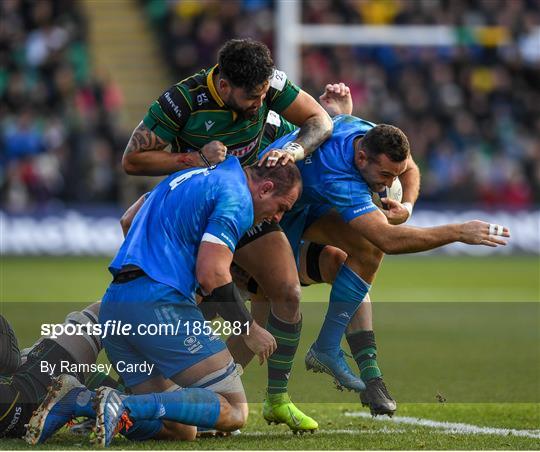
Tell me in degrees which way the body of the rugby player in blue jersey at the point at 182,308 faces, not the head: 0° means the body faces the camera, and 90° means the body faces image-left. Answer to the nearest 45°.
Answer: approximately 270°

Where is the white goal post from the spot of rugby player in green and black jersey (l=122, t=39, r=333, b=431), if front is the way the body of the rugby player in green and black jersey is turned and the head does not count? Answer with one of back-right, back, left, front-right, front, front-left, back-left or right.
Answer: back-left

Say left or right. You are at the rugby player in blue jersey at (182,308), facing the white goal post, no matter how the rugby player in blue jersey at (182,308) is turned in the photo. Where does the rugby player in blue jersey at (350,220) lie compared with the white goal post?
right

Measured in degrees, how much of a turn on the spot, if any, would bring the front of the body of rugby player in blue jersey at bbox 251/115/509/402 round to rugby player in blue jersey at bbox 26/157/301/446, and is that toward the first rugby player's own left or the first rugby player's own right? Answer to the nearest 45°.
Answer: approximately 135° to the first rugby player's own right

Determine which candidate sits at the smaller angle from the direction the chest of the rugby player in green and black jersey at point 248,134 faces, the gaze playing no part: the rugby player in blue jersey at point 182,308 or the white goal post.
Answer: the rugby player in blue jersey

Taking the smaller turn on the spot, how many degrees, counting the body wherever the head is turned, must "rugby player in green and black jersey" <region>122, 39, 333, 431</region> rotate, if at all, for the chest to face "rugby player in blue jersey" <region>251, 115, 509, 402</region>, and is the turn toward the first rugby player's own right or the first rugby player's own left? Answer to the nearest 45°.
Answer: approximately 45° to the first rugby player's own left

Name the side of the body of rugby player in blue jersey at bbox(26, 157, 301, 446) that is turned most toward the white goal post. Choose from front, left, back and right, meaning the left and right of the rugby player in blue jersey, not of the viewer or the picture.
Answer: left
